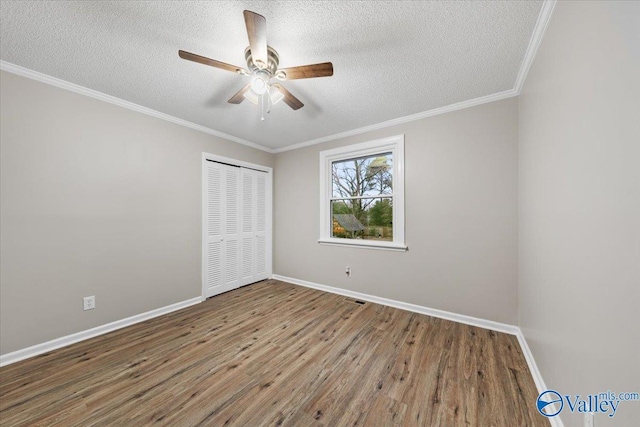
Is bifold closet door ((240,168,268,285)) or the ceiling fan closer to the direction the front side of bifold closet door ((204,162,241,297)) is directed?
the ceiling fan

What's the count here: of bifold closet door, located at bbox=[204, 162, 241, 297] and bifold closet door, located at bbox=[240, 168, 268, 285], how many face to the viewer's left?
0

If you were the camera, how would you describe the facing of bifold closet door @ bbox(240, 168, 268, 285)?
facing the viewer and to the right of the viewer

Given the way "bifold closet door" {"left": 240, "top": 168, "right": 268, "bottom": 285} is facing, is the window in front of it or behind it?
in front

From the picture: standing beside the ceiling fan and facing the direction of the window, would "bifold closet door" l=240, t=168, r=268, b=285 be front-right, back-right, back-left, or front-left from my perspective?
front-left

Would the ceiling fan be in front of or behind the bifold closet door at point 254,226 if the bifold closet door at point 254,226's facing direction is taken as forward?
in front

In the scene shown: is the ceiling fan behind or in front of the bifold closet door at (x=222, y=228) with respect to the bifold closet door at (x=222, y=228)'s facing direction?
in front

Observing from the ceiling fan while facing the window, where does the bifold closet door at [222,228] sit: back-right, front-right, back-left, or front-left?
front-left

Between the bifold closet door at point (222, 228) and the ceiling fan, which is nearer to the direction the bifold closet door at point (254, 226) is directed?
the ceiling fan

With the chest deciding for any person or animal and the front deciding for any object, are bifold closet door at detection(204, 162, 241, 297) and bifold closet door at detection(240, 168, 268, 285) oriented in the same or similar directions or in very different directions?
same or similar directions

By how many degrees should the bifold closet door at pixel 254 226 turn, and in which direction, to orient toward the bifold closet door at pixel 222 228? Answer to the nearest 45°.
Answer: approximately 90° to its right

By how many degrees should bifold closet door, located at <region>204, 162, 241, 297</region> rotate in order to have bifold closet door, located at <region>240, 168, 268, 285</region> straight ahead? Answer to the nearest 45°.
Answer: approximately 90° to its left
